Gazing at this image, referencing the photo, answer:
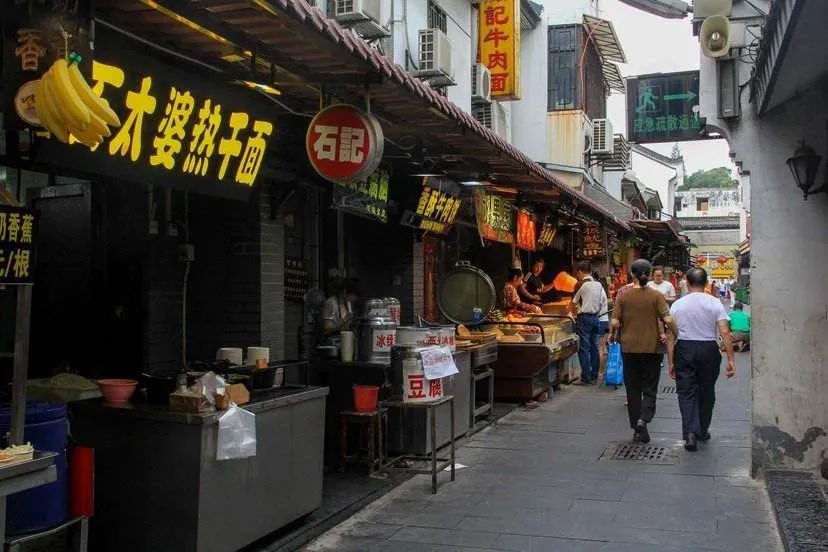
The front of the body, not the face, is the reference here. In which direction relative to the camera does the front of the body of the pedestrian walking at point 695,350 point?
away from the camera

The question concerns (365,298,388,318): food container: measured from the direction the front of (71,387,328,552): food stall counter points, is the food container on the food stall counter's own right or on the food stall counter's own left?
on the food stall counter's own left

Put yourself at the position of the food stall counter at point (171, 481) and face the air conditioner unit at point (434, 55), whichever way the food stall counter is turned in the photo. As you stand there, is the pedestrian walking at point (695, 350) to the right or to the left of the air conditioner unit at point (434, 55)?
right

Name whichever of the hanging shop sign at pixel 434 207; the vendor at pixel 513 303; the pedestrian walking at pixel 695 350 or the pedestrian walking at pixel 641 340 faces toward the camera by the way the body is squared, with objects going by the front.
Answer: the hanging shop sign

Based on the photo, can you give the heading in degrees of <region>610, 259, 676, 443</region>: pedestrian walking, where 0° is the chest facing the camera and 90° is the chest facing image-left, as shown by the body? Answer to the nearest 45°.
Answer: approximately 180°

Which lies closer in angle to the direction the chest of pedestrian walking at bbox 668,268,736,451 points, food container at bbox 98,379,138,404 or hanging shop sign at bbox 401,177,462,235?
the hanging shop sign

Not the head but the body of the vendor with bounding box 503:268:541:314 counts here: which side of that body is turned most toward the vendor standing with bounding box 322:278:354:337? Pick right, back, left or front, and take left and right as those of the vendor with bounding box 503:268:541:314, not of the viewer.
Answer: right

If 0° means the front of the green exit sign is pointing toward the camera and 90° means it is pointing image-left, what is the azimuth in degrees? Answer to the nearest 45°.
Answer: approximately 0°
